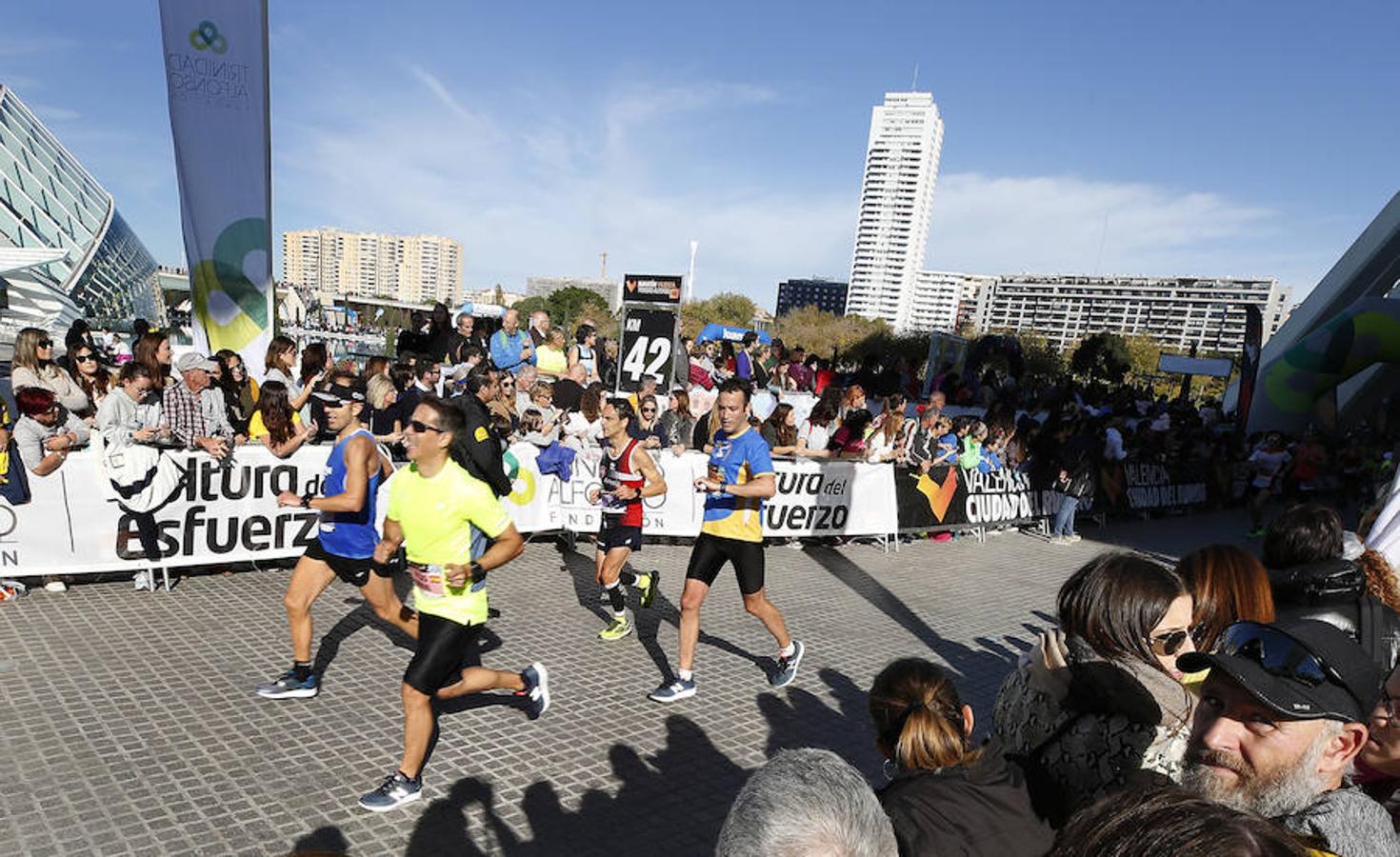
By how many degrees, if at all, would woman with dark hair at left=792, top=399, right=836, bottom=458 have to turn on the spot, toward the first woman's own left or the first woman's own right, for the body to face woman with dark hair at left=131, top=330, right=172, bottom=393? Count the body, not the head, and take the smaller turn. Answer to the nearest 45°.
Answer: approximately 45° to the first woman's own right

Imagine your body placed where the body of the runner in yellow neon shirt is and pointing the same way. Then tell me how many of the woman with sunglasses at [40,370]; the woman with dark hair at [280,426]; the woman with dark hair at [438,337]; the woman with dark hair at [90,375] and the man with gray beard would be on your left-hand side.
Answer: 1

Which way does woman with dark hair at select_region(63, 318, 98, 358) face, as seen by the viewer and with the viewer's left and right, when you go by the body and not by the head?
facing the viewer and to the right of the viewer

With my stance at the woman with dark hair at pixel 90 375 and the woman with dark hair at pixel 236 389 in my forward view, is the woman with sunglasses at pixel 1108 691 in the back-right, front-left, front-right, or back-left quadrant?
front-right

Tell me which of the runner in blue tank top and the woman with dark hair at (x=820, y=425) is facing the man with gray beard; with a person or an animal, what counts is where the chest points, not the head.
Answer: the woman with dark hair

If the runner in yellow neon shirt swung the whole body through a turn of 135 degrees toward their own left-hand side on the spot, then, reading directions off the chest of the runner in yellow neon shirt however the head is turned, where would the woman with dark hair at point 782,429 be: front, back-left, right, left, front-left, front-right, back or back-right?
front-left

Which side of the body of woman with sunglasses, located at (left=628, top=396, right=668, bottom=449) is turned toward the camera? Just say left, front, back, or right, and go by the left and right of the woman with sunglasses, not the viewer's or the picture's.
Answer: front

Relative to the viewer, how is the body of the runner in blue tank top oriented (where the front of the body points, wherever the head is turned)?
to the viewer's left

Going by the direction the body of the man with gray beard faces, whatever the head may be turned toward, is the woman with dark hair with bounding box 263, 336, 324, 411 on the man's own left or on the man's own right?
on the man's own right

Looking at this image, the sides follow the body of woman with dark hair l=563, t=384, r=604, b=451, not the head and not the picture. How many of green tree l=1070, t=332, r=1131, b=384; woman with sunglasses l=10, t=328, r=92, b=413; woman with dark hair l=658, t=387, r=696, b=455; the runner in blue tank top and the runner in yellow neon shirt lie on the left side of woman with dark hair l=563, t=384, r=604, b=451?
2

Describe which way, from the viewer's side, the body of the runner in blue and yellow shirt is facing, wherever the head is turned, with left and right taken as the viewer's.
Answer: facing the viewer and to the left of the viewer

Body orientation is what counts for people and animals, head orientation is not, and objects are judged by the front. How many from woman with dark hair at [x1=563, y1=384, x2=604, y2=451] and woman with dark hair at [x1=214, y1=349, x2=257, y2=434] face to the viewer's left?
0

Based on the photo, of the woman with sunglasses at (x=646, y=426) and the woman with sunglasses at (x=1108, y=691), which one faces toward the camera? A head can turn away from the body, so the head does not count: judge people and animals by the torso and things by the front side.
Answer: the woman with sunglasses at (x=646, y=426)

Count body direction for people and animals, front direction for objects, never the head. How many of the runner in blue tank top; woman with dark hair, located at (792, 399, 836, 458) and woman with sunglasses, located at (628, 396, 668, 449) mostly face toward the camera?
2

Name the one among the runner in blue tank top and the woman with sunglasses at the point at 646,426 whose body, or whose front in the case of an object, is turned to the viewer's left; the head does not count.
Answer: the runner in blue tank top
